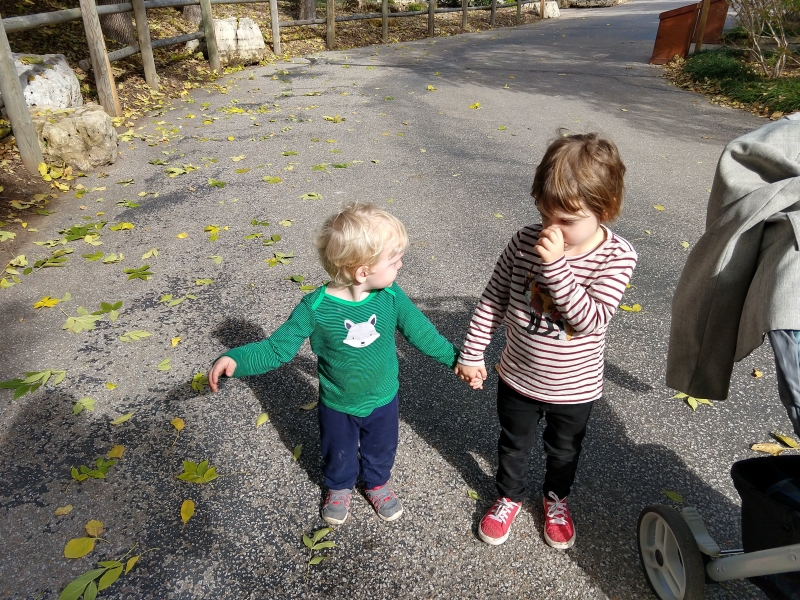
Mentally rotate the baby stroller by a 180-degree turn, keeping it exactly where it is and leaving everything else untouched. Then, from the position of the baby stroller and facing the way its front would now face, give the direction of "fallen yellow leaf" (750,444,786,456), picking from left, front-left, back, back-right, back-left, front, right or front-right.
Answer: front-right

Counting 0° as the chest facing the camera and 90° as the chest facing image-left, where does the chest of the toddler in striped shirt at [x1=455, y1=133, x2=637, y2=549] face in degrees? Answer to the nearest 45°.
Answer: approximately 0°

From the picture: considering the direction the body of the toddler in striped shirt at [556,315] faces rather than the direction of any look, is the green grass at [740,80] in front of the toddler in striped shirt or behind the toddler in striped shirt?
behind

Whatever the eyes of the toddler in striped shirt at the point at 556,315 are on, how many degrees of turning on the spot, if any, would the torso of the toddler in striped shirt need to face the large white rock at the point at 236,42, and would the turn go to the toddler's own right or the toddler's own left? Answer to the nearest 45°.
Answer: approximately 135° to the toddler's own right

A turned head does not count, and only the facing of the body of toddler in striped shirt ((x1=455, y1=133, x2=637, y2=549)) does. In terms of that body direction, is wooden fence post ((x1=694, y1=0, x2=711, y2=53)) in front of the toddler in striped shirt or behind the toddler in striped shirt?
behind

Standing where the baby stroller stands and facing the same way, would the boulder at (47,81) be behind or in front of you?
behind

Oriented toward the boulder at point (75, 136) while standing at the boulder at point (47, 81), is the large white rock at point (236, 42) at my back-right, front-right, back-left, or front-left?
back-left

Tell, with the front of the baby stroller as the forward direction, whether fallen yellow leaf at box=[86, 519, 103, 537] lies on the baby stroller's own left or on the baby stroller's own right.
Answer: on the baby stroller's own right

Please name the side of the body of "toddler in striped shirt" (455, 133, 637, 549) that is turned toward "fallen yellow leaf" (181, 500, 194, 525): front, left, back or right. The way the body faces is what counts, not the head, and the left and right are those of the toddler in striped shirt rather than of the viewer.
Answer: right

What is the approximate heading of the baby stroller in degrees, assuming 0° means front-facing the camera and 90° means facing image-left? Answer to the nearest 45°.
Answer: approximately 315°
